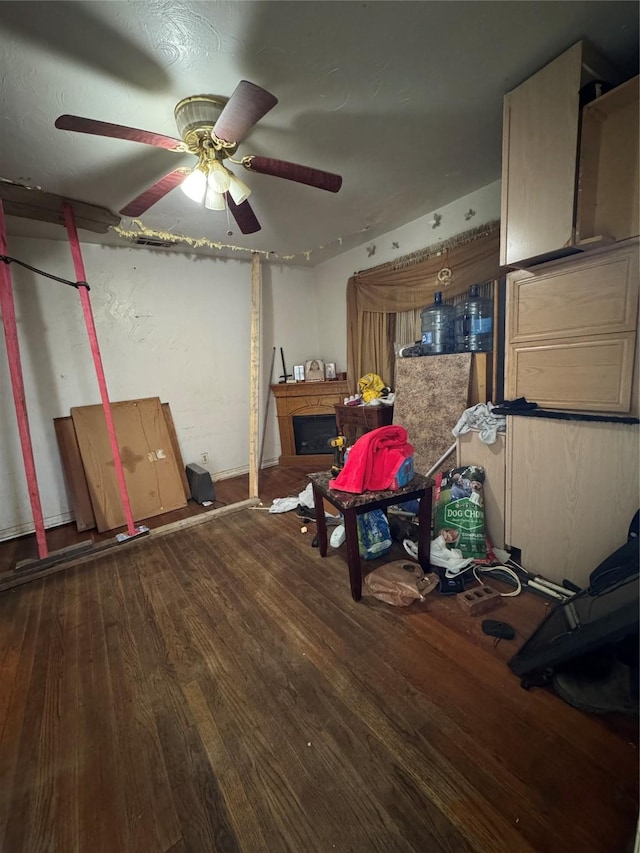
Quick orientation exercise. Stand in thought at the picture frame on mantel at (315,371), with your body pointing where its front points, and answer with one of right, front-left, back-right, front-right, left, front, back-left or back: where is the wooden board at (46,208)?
front-right

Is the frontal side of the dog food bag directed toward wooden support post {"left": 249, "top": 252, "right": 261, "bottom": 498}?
no

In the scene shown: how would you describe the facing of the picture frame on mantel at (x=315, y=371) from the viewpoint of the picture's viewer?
facing the viewer

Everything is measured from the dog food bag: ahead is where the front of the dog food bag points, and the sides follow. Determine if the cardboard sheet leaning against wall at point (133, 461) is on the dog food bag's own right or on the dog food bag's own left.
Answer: on the dog food bag's own right

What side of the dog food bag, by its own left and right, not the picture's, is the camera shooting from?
front

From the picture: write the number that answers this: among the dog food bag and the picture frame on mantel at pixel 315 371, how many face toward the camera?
2

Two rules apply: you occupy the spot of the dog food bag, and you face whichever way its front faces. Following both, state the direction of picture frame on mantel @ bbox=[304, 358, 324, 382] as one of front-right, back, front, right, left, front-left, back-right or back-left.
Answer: back-right

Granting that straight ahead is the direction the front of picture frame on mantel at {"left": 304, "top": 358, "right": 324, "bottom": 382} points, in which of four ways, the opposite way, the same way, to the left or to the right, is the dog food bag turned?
the same way
